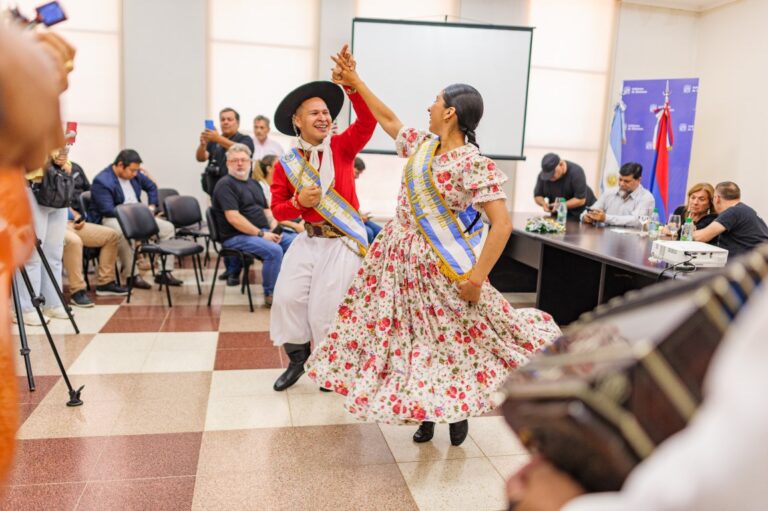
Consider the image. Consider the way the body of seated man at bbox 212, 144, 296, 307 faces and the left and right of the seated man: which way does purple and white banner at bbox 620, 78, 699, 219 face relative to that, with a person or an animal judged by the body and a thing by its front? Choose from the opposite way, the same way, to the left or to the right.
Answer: to the right

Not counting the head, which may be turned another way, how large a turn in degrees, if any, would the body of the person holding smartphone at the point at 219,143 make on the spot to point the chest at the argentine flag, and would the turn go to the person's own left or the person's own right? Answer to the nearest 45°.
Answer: approximately 135° to the person's own left

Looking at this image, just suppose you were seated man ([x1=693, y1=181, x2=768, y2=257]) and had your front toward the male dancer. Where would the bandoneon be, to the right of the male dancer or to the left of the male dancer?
left

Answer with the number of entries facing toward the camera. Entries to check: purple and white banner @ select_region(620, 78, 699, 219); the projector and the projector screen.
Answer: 2

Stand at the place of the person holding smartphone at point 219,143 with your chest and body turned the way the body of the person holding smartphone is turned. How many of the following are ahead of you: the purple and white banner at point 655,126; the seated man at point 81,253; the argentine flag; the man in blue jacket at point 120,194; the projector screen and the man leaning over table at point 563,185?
2

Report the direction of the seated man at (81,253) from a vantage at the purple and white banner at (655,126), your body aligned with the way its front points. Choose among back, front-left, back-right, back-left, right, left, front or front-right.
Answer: front-right

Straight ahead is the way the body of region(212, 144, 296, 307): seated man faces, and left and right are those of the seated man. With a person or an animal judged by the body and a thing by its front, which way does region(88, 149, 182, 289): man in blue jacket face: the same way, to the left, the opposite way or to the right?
the same way

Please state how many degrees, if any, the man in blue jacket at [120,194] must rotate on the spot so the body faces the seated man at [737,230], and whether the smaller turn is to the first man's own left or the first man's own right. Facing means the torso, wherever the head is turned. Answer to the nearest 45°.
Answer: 0° — they already face them

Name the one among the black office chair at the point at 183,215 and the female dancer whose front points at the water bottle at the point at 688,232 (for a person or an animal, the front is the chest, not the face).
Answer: the black office chair

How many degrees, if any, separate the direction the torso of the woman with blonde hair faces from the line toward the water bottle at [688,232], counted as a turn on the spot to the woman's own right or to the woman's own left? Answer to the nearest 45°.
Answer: approximately 45° to the woman's own left

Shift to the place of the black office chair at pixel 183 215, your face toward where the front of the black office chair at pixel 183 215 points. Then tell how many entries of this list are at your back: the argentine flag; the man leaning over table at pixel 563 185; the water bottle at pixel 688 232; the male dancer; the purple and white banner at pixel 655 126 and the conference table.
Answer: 0

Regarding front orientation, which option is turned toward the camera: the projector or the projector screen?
the projector screen

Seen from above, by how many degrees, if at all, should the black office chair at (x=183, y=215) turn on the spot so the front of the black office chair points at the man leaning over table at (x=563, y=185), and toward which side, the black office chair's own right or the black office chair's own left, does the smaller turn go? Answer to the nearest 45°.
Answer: approximately 45° to the black office chair's own left

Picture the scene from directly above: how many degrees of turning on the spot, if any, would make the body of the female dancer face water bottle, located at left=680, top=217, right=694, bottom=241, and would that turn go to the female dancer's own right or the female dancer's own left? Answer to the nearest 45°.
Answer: approximately 180°

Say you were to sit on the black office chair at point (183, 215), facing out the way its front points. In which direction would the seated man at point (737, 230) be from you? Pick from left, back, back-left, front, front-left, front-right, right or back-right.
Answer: front

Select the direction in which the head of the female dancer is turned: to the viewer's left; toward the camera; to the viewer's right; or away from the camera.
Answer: to the viewer's left

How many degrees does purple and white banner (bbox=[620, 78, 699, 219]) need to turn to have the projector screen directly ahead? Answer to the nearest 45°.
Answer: approximately 90° to its right

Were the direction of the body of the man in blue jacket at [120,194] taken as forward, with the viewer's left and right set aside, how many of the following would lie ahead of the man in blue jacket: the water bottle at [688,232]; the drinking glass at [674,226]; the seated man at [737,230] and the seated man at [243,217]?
4

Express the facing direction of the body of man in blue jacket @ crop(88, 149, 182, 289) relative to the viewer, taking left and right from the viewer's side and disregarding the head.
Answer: facing the viewer and to the right of the viewer

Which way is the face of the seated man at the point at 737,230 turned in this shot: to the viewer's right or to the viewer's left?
to the viewer's left

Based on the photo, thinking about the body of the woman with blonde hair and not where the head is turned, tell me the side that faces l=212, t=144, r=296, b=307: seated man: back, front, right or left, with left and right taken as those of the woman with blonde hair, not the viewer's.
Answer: front

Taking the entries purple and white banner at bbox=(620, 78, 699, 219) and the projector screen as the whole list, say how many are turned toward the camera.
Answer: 2

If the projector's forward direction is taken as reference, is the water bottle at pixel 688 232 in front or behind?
in front
